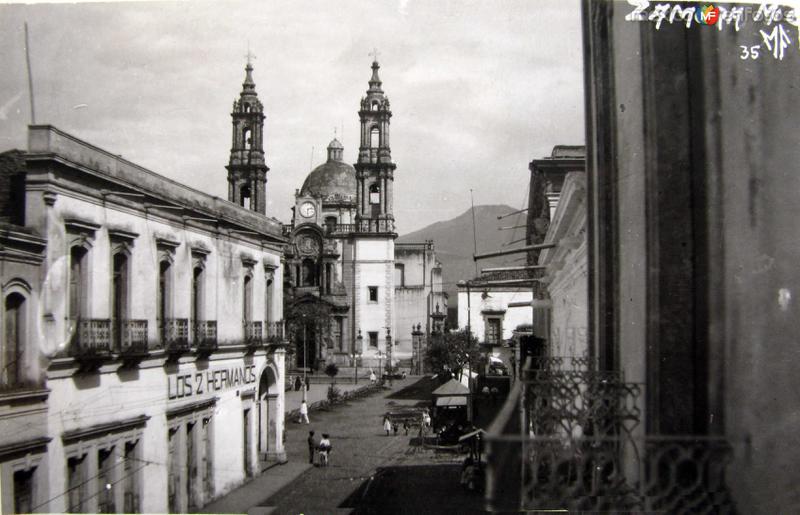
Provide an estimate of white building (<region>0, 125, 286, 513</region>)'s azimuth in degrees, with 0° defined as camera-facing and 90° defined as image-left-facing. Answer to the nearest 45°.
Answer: approximately 315°

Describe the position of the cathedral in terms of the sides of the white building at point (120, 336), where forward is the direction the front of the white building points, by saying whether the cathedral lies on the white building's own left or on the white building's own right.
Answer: on the white building's own left

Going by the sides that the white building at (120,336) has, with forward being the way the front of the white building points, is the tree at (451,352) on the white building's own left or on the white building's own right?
on the white building's own left
